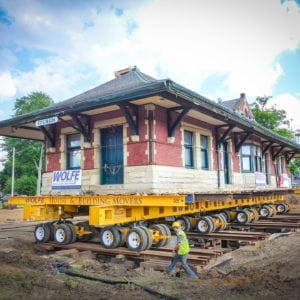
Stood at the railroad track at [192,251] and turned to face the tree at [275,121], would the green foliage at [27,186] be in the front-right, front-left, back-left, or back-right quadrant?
front-left

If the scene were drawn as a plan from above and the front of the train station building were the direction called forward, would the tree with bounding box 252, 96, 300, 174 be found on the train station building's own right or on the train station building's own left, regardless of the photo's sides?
on the train station building's own left

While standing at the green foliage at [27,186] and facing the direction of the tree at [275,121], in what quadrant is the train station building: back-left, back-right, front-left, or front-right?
front-right

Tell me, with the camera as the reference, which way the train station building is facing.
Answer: facing the viewer and to the right of the viewer

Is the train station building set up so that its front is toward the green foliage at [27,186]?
no
